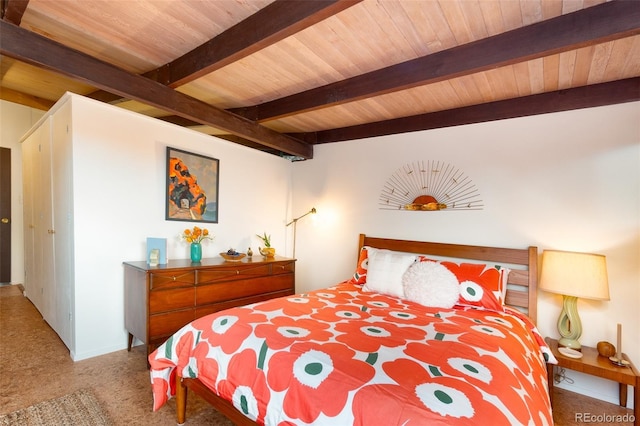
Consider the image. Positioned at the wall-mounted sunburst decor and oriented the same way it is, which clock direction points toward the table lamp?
The table lamp is roughly at 10 o'clock from the wall-mounted sunburst decor.

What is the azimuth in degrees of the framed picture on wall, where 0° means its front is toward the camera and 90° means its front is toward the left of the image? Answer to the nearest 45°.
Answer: approximately 315°

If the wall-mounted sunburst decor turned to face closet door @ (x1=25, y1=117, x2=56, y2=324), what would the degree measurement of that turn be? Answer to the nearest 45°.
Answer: approximately 90° to its right

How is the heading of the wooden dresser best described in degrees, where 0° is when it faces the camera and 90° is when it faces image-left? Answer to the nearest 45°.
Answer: approximately 315°

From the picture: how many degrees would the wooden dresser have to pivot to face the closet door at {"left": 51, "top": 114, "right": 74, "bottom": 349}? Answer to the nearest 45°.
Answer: approximately 135° to its right

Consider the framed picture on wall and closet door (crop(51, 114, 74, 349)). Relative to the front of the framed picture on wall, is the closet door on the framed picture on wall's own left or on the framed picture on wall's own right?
on the framed picture on wall's own right
